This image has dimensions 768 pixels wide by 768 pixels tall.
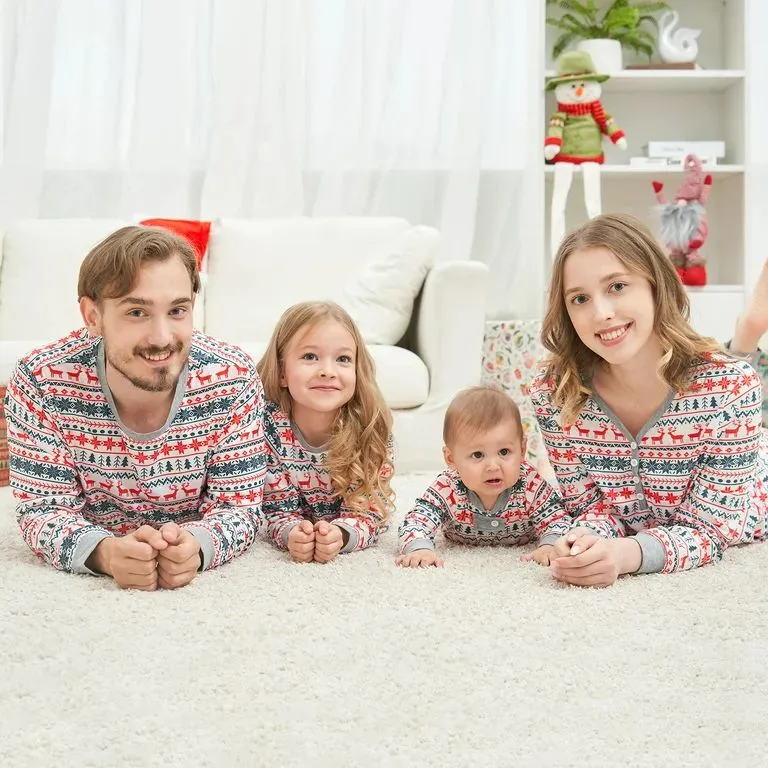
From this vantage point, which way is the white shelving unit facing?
toward the camera

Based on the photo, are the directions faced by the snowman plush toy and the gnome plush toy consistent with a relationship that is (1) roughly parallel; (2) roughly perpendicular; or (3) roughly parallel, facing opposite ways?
roughly parallel

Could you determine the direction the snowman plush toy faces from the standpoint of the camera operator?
facing the viewer

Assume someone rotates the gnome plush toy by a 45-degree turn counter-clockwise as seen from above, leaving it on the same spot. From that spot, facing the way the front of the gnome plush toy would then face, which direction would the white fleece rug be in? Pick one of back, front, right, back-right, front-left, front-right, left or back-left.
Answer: front-right

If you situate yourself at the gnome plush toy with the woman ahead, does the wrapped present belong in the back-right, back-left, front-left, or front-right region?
front-right

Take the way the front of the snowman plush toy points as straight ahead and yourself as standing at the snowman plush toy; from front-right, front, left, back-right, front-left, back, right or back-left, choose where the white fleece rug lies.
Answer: front

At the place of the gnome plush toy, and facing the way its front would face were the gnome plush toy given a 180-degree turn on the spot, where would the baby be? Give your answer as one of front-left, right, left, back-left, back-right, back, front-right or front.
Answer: back

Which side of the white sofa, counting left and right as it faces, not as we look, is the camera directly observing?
front

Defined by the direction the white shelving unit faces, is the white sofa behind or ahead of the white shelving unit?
ahead

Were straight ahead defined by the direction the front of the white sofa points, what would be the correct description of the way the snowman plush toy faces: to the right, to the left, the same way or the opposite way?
the same way
